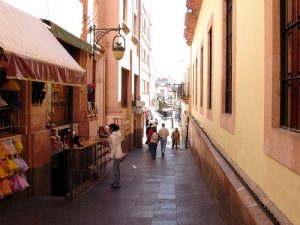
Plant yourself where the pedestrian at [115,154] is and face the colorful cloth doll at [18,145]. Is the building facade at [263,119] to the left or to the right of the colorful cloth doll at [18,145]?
left

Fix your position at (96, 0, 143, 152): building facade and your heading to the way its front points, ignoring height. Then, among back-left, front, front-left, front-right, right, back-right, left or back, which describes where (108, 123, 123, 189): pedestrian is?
right

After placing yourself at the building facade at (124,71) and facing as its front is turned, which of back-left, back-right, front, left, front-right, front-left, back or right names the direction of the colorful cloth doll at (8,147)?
right

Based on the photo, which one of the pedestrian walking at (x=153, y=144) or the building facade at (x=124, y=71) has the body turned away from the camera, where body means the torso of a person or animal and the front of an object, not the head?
the pedestrian walking

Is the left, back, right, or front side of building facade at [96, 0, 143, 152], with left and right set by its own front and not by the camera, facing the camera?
right

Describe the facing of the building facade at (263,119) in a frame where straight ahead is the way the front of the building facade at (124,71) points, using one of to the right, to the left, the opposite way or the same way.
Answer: the opposite way

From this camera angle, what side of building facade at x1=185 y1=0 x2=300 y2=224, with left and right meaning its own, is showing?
left

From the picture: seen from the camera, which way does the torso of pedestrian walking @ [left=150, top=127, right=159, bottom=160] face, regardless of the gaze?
away from the camera
